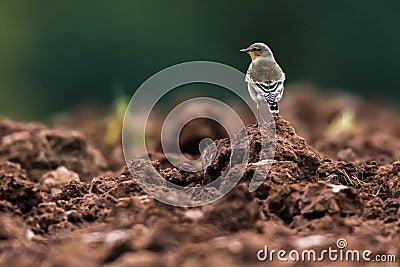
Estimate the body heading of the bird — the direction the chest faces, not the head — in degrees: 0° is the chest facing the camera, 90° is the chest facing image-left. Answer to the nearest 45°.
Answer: approximately 135°
